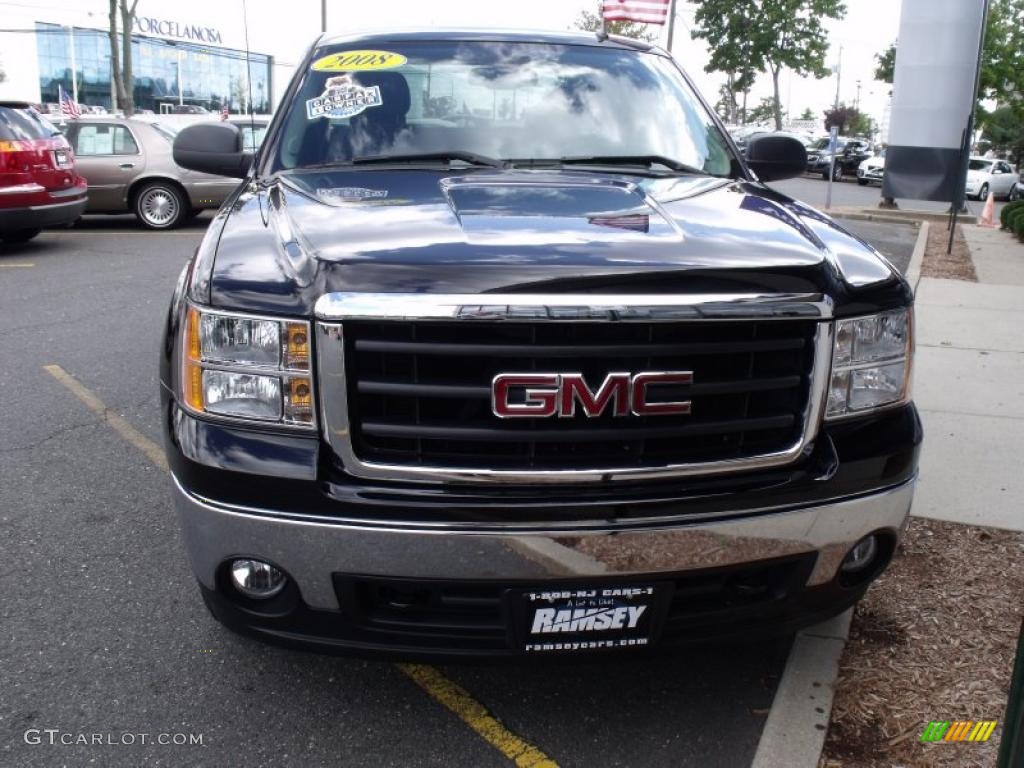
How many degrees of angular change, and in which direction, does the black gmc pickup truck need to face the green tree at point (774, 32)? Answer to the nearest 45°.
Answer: approximately 180°

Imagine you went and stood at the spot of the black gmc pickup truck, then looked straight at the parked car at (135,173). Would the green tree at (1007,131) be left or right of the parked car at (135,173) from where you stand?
right

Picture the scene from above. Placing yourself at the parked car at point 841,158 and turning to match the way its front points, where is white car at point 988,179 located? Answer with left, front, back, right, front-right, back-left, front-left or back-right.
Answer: left

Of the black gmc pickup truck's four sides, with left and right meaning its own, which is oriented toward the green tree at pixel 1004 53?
back

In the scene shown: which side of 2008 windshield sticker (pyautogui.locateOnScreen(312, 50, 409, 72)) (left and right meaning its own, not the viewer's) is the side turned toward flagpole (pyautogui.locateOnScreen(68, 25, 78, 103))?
back

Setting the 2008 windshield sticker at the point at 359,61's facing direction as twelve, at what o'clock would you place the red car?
The red car is roughly at 5 o'clock from the 2008 windshield sticker.

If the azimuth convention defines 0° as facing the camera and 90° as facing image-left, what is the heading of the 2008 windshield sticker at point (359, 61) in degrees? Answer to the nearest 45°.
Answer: approximately 0°

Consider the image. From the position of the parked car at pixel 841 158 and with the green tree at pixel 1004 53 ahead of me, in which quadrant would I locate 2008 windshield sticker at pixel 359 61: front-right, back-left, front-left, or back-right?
back-right

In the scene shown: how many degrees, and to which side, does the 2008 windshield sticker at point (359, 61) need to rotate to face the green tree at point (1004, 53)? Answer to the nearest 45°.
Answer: approximately 135° to its left

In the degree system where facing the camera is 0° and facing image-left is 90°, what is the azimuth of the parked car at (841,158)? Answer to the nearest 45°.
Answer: approximately 45°

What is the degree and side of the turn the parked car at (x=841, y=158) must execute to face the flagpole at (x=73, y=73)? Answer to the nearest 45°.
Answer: approximately 45° to its right

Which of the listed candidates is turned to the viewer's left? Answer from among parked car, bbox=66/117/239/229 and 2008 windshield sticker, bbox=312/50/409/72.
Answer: the parked car

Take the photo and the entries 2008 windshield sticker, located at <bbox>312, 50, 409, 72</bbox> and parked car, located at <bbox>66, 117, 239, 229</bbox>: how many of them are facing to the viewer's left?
1

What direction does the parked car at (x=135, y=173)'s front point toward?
to the viewer's left

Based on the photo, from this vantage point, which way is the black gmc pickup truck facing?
toward the camera
